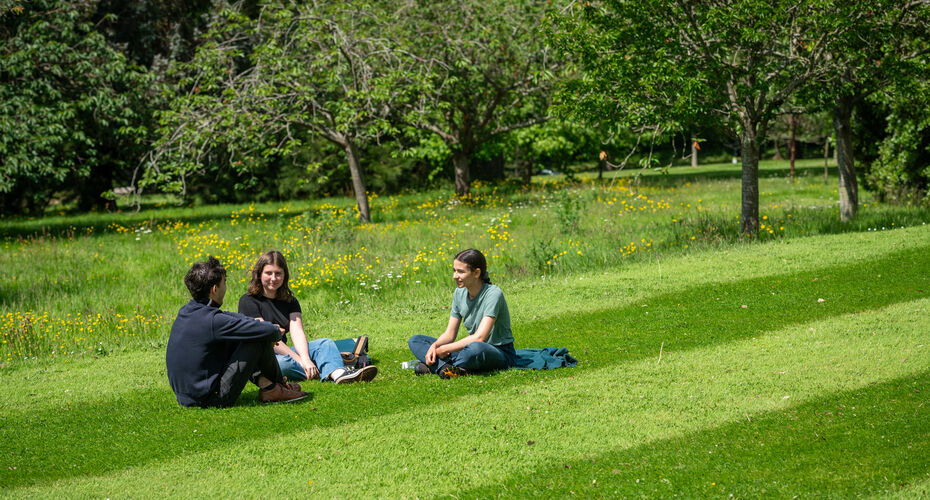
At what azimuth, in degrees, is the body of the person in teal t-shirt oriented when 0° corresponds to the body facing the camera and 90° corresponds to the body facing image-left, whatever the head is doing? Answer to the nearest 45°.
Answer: approximately 45°

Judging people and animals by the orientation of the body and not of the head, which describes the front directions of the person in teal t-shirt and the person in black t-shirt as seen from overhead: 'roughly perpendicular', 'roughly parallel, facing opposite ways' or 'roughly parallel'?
roughly perpendicular

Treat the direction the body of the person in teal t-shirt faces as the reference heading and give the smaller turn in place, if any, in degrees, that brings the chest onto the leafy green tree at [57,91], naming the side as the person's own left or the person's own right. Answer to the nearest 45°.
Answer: approximately 90° to the person's own right

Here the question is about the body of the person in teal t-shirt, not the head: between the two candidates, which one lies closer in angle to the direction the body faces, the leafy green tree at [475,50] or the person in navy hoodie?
the person in navy hoodie

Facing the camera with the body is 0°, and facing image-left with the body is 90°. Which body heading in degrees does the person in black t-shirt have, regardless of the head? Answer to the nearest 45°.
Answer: approximately 315°

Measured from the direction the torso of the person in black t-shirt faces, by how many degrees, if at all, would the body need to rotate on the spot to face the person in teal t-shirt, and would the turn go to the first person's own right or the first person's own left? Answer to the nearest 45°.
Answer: approximately 45° to the first person's own left

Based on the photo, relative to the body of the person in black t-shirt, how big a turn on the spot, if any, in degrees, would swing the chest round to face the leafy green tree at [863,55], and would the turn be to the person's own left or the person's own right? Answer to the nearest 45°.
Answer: approximately 90° to the person's own left

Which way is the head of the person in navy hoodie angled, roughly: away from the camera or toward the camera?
away from the camera

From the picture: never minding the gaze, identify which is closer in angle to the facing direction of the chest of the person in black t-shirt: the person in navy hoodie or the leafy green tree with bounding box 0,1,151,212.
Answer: the person in navy hoodie

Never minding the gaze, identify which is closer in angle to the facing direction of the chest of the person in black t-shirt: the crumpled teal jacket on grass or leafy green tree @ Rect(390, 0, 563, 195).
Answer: the crumpled teal jacket on grass

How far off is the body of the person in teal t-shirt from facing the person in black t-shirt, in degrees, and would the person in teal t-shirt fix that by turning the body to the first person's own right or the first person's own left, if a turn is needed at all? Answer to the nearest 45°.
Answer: approximately 45° to the first person's own right

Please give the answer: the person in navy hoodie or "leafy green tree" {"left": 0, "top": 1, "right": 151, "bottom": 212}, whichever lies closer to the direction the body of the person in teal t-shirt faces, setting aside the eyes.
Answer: the person in navy hoodie

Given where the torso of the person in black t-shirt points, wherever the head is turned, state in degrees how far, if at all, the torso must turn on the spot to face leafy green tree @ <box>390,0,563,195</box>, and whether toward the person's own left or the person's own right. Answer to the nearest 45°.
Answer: approximately 135° to the person's own left

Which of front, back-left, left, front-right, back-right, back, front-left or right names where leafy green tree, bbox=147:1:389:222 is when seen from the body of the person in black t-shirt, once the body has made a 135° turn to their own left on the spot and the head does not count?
front

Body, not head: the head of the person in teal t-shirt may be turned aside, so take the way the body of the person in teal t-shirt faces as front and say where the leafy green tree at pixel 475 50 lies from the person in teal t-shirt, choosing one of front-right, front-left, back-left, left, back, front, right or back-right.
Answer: back-right
